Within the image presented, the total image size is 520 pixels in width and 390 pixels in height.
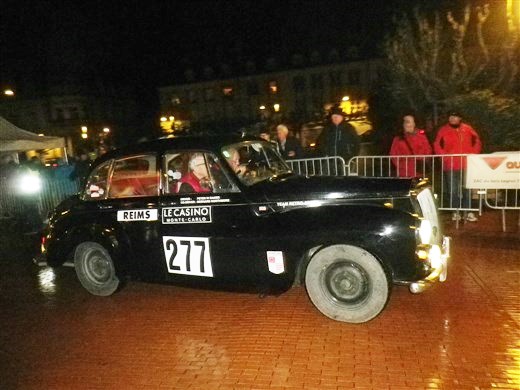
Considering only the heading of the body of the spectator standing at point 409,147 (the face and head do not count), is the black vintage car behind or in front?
in front

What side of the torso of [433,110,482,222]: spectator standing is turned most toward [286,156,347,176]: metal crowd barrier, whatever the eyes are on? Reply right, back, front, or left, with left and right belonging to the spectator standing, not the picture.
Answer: right

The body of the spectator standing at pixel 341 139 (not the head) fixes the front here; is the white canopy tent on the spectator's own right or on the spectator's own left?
on the spectator's own right

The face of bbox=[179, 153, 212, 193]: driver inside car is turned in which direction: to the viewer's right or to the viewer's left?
to the viewer's right

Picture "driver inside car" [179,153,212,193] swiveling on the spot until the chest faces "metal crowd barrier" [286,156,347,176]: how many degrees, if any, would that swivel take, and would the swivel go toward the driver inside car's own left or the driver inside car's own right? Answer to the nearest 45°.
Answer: approximately 45° to the driver inside car's own left

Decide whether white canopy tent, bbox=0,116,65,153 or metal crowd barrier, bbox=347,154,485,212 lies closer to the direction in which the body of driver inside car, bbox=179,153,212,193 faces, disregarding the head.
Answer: the metal crowd barrier

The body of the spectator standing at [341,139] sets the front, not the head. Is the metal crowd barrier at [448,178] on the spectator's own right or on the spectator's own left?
on the spectator's own left

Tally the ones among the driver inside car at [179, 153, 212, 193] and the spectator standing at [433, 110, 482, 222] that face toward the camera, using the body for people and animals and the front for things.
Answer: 1

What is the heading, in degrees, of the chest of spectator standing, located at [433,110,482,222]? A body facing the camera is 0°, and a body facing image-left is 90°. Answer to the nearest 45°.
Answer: approximately 0°

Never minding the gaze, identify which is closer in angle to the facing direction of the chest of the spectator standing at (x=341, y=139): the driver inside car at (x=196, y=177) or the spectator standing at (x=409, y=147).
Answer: the driver inside car

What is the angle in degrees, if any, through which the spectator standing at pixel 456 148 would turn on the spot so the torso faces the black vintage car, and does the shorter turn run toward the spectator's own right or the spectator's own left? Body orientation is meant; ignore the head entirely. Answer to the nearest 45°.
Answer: approximately 45° to the spectator's own right

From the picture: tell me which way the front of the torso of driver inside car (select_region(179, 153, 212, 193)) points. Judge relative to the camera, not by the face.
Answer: to the viewer's right

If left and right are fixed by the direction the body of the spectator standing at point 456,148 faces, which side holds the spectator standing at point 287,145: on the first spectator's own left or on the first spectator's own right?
on the first spectator's own right
